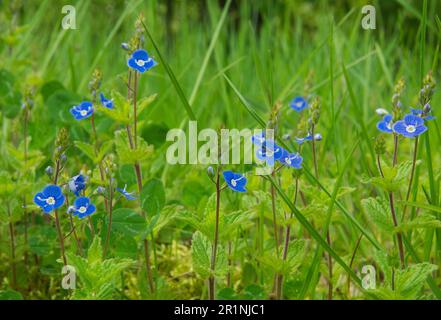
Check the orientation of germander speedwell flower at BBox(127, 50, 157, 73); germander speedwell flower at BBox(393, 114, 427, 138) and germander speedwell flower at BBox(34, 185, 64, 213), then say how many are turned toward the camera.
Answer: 3

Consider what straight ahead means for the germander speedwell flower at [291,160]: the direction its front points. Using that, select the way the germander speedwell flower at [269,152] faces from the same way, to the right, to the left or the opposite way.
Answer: the same way

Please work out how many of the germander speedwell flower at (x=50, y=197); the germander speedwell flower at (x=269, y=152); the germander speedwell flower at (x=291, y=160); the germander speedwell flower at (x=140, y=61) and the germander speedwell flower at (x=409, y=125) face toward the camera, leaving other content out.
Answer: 5

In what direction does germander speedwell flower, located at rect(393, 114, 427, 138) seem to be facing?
toward the camera

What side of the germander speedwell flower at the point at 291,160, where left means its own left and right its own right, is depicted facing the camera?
front

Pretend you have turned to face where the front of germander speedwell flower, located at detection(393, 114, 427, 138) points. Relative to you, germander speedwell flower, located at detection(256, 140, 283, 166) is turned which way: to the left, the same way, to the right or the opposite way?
the same way

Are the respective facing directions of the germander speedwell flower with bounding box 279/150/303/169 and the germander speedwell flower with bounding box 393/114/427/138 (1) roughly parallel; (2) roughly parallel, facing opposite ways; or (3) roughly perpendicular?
roughly parallel

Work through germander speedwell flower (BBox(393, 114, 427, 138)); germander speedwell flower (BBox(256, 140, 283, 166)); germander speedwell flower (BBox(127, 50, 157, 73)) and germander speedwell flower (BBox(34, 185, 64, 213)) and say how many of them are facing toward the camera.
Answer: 4

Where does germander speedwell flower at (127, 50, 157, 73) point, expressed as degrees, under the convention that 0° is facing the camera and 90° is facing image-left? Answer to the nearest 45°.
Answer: approximately 0°
